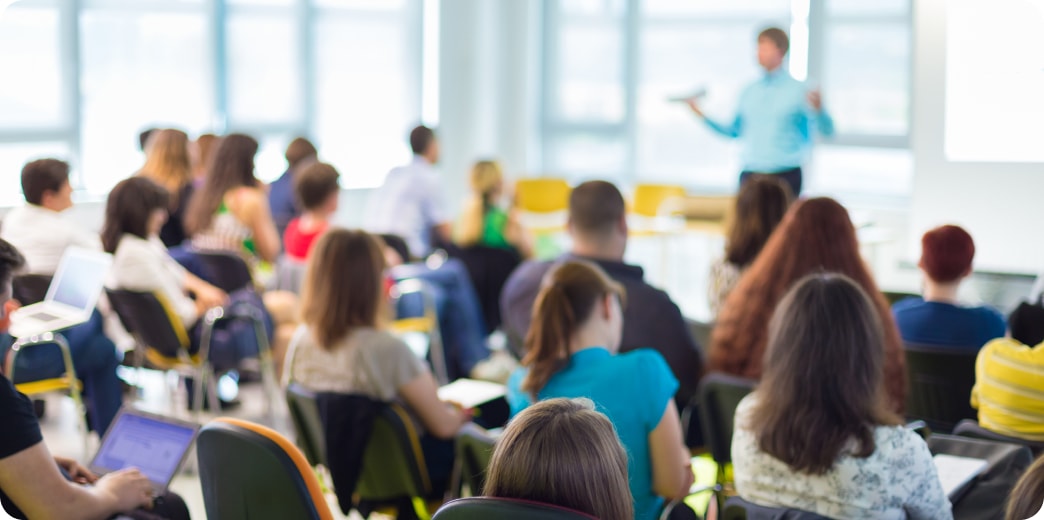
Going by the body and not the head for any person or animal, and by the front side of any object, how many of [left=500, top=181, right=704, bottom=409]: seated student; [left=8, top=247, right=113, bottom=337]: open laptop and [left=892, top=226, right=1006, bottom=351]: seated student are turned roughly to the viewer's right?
0

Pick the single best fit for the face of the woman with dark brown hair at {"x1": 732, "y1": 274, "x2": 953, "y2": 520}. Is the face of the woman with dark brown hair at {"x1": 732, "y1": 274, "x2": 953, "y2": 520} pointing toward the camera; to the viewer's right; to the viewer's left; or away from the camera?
away from the camera

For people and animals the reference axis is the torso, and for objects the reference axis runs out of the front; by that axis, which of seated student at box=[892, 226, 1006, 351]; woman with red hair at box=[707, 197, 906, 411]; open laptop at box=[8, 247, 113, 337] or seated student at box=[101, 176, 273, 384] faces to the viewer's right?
seated student at box=[101, 176, 273, 384]

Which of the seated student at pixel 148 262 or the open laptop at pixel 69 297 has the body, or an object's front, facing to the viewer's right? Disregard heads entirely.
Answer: the seated student

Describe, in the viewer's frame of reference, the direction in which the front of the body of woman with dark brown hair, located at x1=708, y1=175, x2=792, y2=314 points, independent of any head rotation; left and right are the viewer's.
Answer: facing away from the viewer

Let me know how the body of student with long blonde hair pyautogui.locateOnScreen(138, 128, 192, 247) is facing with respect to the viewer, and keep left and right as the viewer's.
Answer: facing away from the viewer and to the right of the viewer

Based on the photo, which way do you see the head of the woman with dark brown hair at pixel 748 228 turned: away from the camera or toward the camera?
away from the camera

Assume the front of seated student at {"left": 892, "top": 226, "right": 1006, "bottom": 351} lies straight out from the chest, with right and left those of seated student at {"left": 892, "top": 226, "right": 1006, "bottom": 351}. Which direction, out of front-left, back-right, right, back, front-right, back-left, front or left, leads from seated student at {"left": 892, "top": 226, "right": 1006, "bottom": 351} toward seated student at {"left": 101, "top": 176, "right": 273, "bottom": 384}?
left

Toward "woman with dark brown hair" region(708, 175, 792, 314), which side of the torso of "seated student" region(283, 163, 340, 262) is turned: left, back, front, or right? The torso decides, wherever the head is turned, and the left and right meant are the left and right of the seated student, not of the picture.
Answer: right

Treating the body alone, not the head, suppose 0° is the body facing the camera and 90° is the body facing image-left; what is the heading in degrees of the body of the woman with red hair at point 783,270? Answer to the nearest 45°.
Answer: approximately 180°

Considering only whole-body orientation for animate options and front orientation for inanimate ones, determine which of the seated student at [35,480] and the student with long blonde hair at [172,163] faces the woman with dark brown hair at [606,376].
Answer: the seated student

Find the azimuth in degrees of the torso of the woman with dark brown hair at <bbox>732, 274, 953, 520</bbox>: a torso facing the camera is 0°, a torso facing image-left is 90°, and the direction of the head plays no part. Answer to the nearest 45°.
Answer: approximately 180°

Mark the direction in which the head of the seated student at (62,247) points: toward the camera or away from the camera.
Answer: away from the camera

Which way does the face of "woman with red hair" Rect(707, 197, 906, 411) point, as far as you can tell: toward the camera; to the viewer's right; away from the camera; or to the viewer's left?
away from the camera

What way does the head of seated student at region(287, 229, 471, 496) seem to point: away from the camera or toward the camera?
away from the camera

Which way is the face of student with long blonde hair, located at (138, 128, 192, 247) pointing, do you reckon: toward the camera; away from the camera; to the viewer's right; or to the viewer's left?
away from the camera

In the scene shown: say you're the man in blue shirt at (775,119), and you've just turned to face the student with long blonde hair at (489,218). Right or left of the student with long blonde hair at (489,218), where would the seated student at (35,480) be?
left

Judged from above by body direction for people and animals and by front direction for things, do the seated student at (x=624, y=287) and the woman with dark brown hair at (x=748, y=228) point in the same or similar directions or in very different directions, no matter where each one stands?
same or similar directions

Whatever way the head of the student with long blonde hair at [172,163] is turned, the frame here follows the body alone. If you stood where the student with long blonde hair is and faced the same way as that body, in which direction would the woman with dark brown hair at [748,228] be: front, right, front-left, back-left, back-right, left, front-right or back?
right
